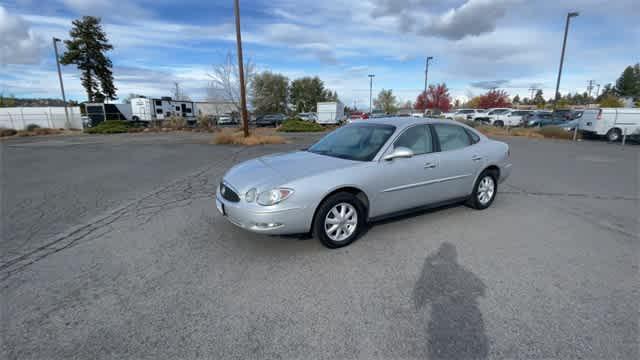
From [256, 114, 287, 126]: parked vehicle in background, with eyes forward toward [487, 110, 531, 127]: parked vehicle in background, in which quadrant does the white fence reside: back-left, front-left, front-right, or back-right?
back-right

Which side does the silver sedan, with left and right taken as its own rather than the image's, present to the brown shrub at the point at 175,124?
right
